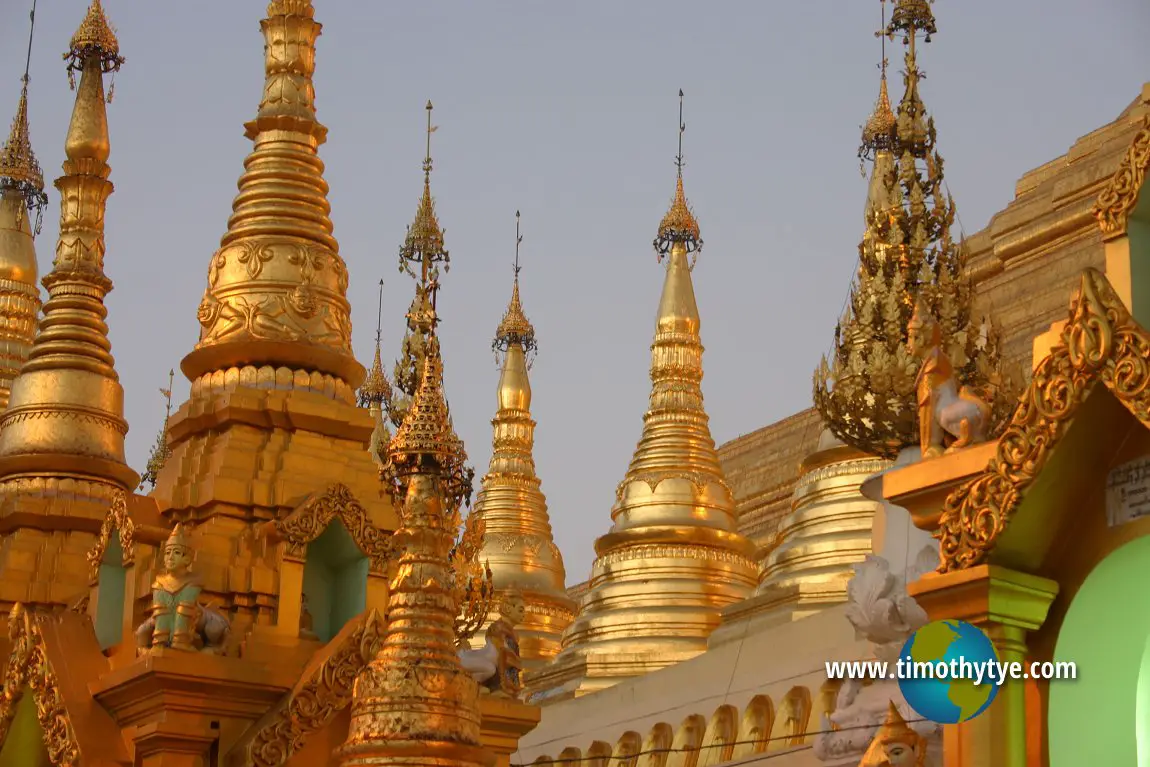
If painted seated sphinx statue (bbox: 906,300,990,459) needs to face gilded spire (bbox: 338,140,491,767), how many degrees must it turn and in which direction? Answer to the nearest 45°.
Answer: approximately 45° to its right

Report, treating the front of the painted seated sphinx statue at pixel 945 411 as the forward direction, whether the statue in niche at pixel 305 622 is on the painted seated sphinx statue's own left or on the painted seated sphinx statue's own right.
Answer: on the painted seated sphinx statue's own right

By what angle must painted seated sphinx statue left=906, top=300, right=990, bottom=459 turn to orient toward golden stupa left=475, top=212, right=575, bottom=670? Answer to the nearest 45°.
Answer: approximately 90° to its right

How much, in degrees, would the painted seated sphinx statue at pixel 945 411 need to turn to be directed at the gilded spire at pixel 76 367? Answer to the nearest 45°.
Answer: approximately 45° to its right

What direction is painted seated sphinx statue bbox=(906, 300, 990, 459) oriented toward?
to the viewer's left

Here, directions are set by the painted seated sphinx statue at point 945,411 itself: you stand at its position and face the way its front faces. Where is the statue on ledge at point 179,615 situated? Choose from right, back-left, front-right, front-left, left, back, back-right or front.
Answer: front-right

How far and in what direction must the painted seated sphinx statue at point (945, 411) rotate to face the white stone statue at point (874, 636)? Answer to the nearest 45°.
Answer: approximately 90° to its right
